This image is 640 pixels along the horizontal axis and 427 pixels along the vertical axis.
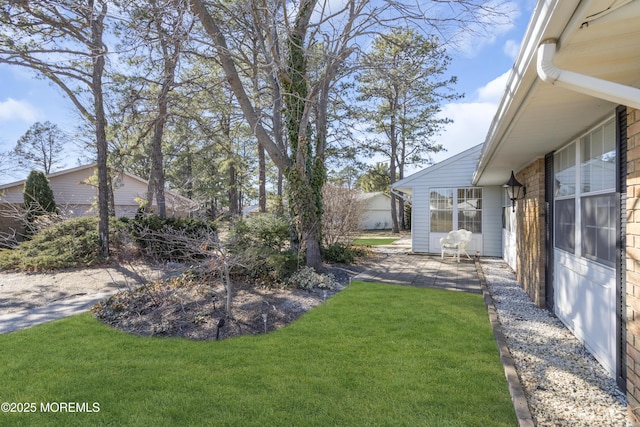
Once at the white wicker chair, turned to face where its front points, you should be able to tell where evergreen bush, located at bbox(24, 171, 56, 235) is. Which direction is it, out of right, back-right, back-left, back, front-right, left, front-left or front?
front-right

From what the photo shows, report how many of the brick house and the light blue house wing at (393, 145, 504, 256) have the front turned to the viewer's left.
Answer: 1

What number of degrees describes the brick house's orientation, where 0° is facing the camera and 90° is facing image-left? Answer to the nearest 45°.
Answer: approximately 90°

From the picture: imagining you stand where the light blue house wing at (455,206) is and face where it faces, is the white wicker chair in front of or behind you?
in front

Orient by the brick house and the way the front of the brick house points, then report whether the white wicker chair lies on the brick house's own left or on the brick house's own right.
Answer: on the brick house's own right

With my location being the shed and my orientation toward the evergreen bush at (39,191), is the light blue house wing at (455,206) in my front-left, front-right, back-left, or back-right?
front-left

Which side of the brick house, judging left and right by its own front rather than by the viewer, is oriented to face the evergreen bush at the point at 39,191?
front

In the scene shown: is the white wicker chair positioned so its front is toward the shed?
no

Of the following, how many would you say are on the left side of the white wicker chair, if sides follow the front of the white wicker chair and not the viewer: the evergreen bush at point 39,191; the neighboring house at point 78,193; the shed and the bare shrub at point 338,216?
0

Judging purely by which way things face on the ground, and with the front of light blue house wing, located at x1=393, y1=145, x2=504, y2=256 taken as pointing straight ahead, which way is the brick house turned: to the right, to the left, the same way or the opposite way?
to the right

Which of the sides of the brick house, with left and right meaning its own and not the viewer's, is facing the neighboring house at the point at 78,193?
front

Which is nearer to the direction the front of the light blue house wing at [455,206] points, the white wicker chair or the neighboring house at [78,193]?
the white wicker chair

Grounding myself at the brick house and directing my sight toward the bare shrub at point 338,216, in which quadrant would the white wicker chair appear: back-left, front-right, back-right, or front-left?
front-right

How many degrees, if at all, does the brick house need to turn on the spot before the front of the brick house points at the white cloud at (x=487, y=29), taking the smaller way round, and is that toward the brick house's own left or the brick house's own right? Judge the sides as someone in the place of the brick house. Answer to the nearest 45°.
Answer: approximately 90° to the brick house's own right

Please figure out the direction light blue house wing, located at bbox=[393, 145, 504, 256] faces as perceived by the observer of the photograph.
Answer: facing the viewer

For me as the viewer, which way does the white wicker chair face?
facing the viewer and to the left of the viewer
